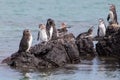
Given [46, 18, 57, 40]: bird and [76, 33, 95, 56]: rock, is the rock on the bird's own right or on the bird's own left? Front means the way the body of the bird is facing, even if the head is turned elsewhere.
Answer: on the bird's own left

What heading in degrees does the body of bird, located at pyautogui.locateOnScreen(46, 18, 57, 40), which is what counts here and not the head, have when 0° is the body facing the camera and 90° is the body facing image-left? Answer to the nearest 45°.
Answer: approximately 45°
